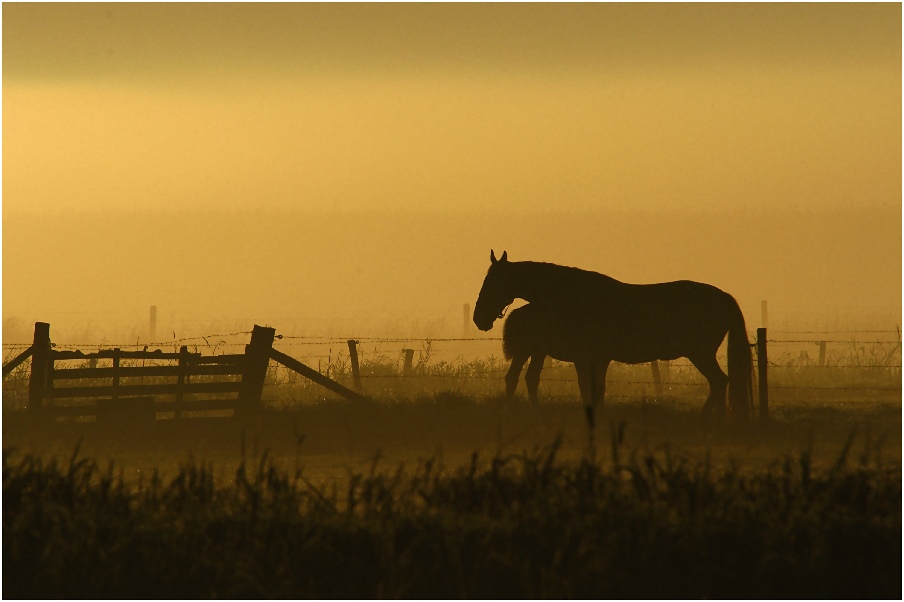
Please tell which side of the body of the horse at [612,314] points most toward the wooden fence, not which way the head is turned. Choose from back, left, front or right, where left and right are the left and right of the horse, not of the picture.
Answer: front

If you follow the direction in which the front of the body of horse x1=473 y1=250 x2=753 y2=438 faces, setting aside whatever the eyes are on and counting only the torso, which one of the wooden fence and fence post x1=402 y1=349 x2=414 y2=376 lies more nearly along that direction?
the wooden fence

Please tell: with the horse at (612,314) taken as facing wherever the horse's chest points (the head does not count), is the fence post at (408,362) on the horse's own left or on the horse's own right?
on the horse's own right

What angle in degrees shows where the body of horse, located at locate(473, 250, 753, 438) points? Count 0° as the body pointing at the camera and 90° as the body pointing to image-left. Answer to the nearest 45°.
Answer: approximately 90°
